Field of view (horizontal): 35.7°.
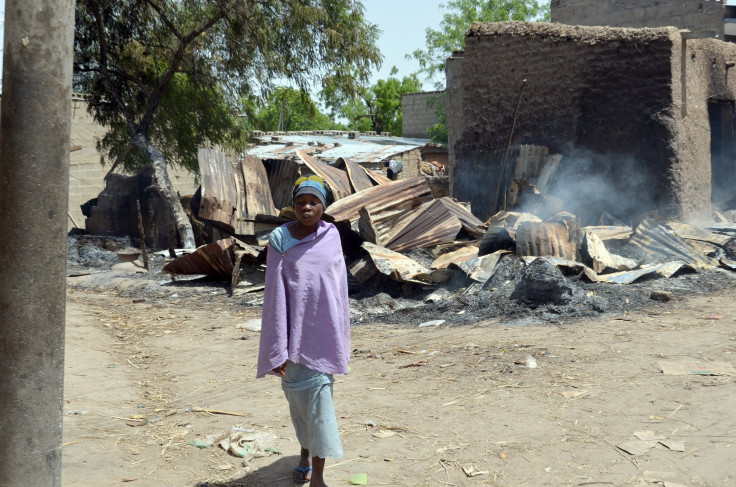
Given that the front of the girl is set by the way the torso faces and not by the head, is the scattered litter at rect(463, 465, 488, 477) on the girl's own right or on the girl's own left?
on the girl's own left

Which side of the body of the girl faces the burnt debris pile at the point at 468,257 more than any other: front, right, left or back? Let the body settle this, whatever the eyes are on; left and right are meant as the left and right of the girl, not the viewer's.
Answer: back

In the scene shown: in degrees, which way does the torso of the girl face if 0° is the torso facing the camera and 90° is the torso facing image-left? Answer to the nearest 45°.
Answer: approximately 0°

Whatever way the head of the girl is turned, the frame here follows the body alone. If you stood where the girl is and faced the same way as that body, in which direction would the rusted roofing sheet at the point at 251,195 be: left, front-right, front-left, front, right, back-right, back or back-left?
back

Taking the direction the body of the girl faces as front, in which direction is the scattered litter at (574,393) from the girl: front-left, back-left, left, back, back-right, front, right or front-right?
back-left

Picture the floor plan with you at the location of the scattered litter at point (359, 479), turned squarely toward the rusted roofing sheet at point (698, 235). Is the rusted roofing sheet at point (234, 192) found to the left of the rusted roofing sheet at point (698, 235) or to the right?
left

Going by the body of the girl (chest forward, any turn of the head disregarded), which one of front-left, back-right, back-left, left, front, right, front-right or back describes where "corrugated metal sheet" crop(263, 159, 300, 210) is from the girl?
back

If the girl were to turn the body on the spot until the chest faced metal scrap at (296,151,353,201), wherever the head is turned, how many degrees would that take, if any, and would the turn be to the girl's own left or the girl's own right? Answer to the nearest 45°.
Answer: approximately 180°

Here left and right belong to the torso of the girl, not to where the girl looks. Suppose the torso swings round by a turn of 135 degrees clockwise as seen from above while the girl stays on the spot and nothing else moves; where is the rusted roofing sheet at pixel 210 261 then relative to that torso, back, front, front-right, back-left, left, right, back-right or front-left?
front-right

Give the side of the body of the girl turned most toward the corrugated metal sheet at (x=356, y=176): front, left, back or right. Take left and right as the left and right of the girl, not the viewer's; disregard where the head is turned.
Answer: back
